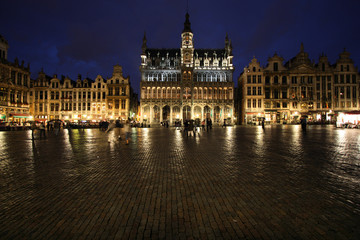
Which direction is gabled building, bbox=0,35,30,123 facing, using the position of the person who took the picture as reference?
facing the viewer and to the right of the viewer
